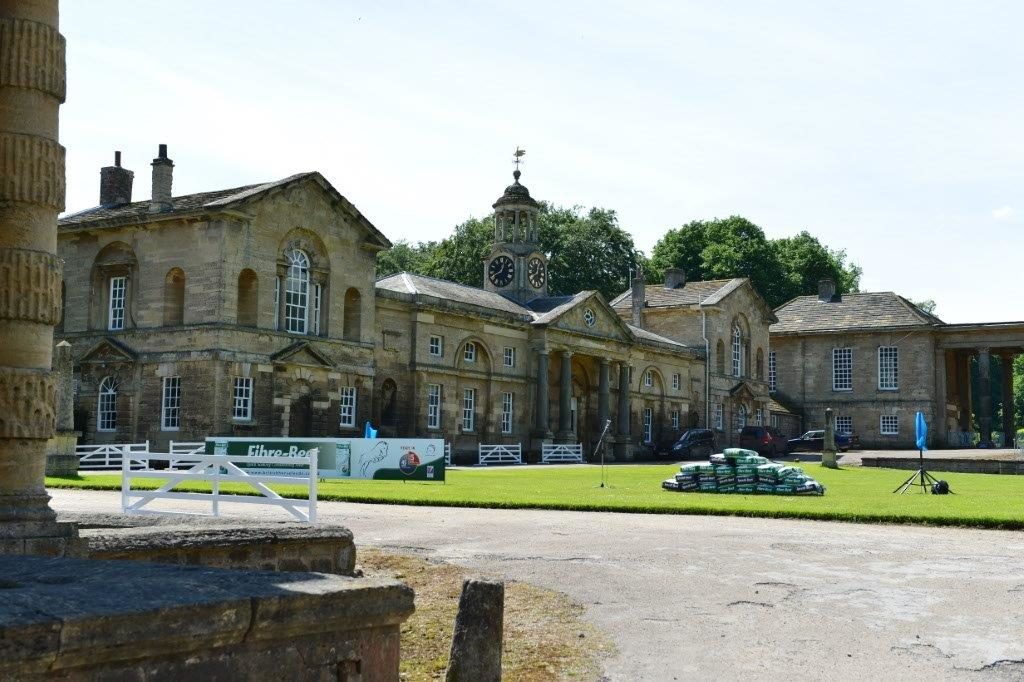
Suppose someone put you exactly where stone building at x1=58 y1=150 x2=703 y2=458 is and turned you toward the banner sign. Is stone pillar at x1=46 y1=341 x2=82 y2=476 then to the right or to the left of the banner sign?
right

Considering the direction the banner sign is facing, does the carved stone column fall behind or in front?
in front

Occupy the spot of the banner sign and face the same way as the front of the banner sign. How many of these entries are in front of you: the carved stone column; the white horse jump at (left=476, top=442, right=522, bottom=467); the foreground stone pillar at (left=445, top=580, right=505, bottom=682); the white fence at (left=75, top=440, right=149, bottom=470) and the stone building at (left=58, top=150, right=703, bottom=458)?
2

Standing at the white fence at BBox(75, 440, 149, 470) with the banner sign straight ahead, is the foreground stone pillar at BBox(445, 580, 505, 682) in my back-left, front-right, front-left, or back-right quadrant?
front-right

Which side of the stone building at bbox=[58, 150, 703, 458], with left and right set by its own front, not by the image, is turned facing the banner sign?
front

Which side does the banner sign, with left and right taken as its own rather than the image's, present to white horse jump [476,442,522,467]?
back

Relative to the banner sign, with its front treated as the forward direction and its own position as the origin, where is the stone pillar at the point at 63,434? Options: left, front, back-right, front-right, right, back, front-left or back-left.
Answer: right

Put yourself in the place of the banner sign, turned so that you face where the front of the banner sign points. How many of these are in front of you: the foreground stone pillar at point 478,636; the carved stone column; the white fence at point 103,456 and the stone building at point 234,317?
2

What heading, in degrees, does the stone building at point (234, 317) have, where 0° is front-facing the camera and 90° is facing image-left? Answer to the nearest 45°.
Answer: approximately 315°

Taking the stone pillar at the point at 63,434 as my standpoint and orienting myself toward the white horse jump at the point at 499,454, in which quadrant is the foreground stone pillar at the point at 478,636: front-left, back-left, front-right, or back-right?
back-right

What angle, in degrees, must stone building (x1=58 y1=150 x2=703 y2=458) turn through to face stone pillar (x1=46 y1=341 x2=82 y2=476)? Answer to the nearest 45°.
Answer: approximately 45° to its right

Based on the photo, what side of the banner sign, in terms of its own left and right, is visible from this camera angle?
front

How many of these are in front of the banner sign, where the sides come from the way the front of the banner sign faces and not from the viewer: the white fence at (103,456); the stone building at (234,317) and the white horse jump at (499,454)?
0

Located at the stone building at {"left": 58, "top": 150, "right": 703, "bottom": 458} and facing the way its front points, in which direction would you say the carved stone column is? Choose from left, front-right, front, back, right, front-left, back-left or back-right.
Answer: front-right

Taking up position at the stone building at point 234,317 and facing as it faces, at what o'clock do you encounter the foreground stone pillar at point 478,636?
The foreground stone pillar is roughly at 1 o'clock from the stone building.

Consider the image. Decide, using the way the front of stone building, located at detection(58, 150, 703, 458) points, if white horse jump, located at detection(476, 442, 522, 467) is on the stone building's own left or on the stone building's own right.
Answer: on the stone building's own left

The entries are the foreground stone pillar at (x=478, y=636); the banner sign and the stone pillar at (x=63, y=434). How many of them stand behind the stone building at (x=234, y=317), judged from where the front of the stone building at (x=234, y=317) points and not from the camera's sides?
0

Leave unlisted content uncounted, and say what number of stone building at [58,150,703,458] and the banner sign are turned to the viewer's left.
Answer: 0

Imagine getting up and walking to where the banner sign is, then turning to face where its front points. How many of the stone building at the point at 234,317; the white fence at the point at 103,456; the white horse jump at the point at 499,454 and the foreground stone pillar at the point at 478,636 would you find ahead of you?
1

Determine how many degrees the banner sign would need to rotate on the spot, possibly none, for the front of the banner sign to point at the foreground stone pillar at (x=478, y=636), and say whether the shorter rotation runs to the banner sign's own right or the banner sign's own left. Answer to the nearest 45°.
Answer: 0° — it already faces it
